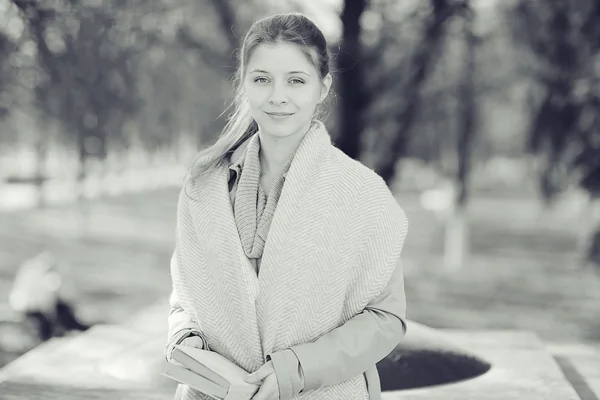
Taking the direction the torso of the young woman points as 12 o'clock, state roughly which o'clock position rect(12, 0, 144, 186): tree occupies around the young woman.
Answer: The tree is roughly at 4 o'clock from the young woman.

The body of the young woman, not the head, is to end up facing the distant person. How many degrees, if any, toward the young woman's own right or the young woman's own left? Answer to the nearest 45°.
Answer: approximately 90° to the young woman's own right

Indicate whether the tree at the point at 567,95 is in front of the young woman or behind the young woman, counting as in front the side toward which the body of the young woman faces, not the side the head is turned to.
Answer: behind
